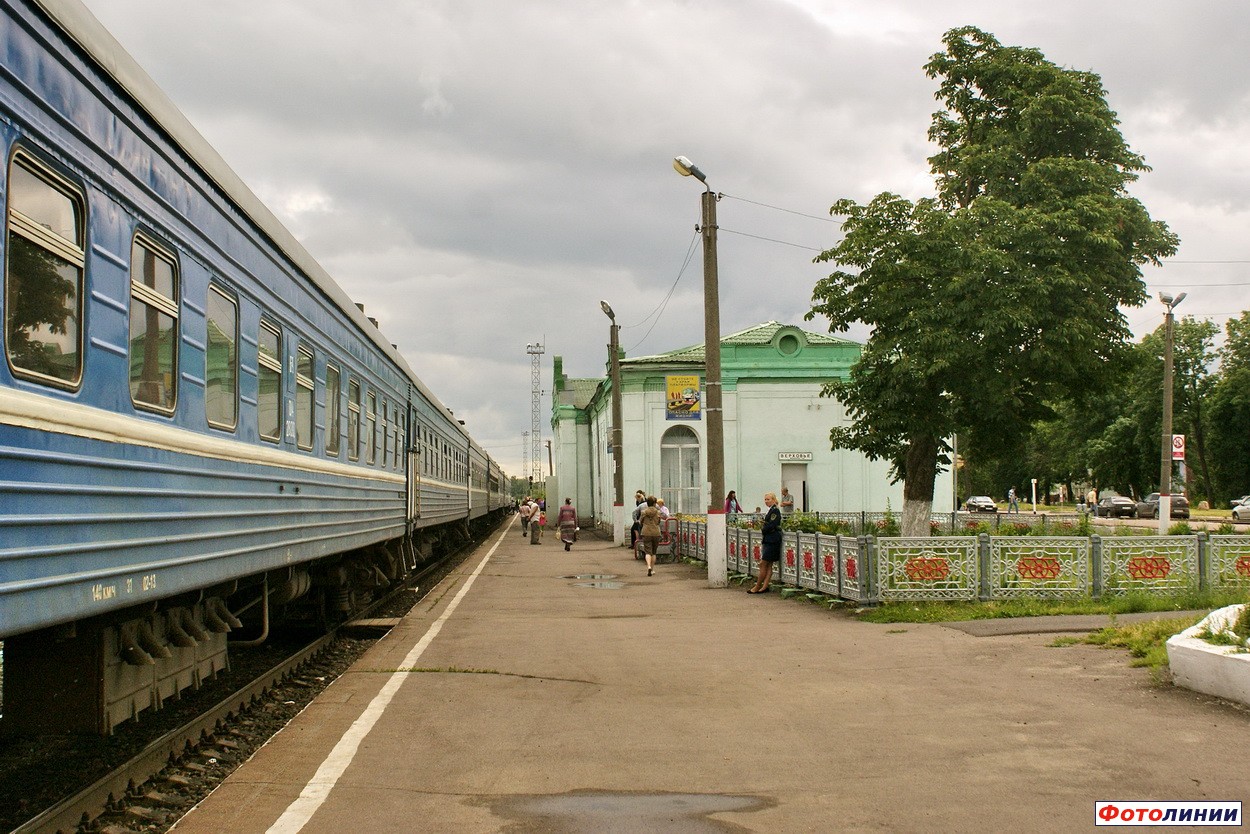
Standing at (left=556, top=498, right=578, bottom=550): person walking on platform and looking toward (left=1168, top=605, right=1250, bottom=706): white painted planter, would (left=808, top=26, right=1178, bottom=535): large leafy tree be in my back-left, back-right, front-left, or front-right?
front-left

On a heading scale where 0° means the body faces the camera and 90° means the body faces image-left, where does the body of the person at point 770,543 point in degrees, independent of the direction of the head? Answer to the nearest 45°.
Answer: approximately 90°

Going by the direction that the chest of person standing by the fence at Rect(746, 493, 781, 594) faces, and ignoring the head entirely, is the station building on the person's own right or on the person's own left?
on the person's own right

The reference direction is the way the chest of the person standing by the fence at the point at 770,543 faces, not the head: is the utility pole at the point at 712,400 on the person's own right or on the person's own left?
on the person's own right

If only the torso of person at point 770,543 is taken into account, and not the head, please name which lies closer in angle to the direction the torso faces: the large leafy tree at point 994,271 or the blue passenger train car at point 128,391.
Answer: the blue passenger train car

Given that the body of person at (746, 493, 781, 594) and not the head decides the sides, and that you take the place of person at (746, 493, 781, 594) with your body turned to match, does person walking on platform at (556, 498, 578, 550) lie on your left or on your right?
on your right
